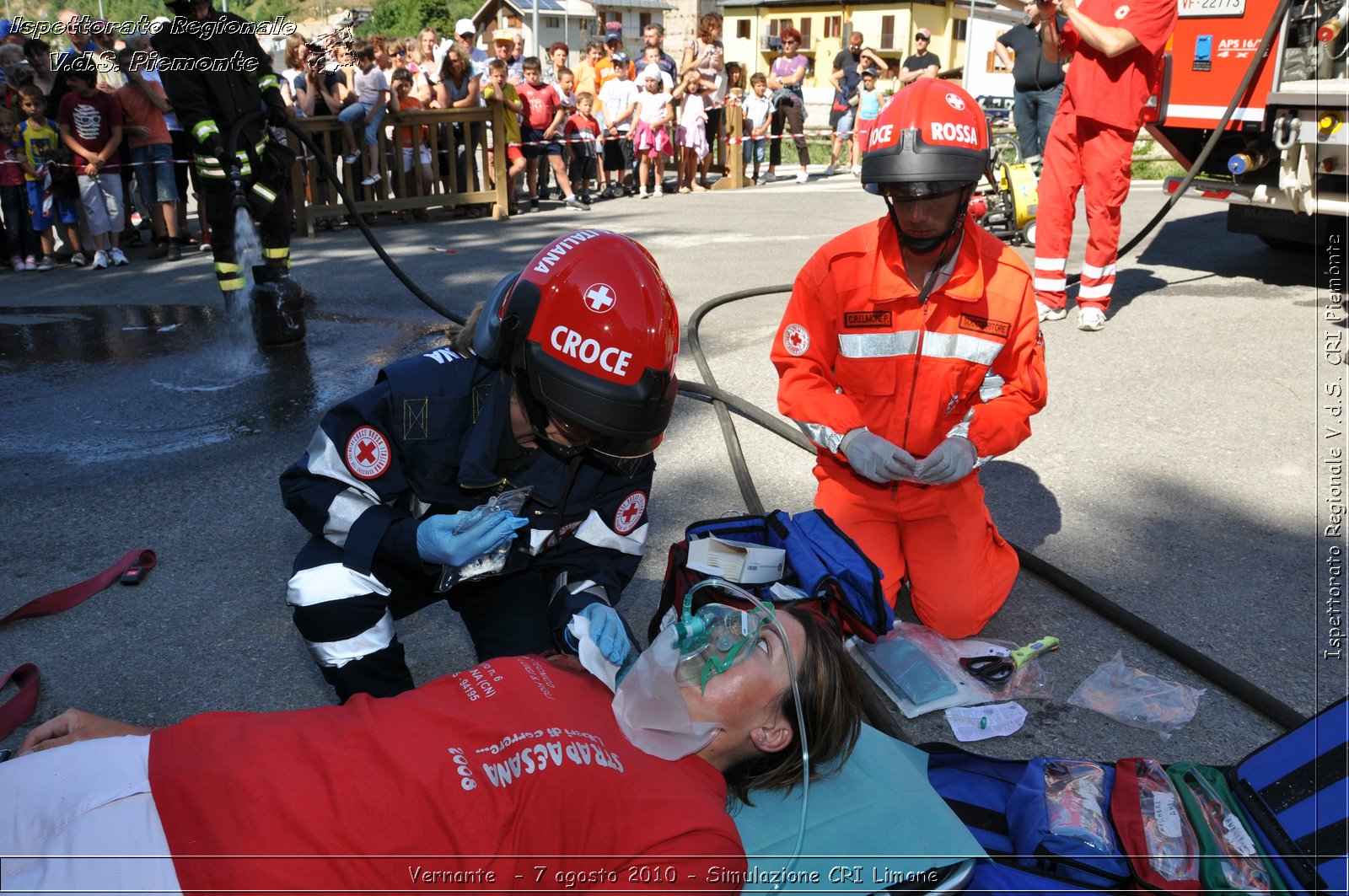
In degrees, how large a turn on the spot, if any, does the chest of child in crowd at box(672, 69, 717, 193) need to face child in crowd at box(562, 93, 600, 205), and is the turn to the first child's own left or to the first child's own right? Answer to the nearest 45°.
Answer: approximately 45° to the first child's own right

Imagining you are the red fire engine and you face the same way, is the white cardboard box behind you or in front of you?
behind

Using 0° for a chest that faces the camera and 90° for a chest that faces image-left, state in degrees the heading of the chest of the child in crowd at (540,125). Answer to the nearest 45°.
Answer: approximately 0°

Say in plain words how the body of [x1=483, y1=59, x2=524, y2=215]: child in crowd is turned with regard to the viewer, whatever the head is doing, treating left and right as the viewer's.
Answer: facing the viewer

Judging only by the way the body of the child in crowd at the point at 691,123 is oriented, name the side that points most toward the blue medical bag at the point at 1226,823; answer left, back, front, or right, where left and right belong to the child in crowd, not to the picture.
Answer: front

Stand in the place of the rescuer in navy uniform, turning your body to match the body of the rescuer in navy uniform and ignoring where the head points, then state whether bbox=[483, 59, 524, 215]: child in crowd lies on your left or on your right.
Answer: on your left

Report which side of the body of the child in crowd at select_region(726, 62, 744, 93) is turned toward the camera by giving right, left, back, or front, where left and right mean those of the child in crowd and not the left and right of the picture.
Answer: front

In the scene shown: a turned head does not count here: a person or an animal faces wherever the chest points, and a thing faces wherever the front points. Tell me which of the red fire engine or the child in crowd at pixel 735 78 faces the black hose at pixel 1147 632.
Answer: the child in crowd

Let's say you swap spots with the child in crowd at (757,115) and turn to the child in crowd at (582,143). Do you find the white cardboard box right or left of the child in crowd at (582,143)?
left

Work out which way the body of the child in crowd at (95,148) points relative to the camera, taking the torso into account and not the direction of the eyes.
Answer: toward the camera

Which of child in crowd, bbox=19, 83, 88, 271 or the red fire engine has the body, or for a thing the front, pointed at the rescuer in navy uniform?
the child in crowd

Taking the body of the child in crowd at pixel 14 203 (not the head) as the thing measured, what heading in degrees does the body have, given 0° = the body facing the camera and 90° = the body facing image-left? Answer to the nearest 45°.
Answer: approximately 0°

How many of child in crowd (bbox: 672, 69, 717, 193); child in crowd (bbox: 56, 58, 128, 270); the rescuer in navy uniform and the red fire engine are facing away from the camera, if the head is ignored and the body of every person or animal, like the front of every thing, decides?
1

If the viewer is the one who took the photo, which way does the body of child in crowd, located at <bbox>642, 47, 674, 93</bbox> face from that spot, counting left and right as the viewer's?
facing the viewer
